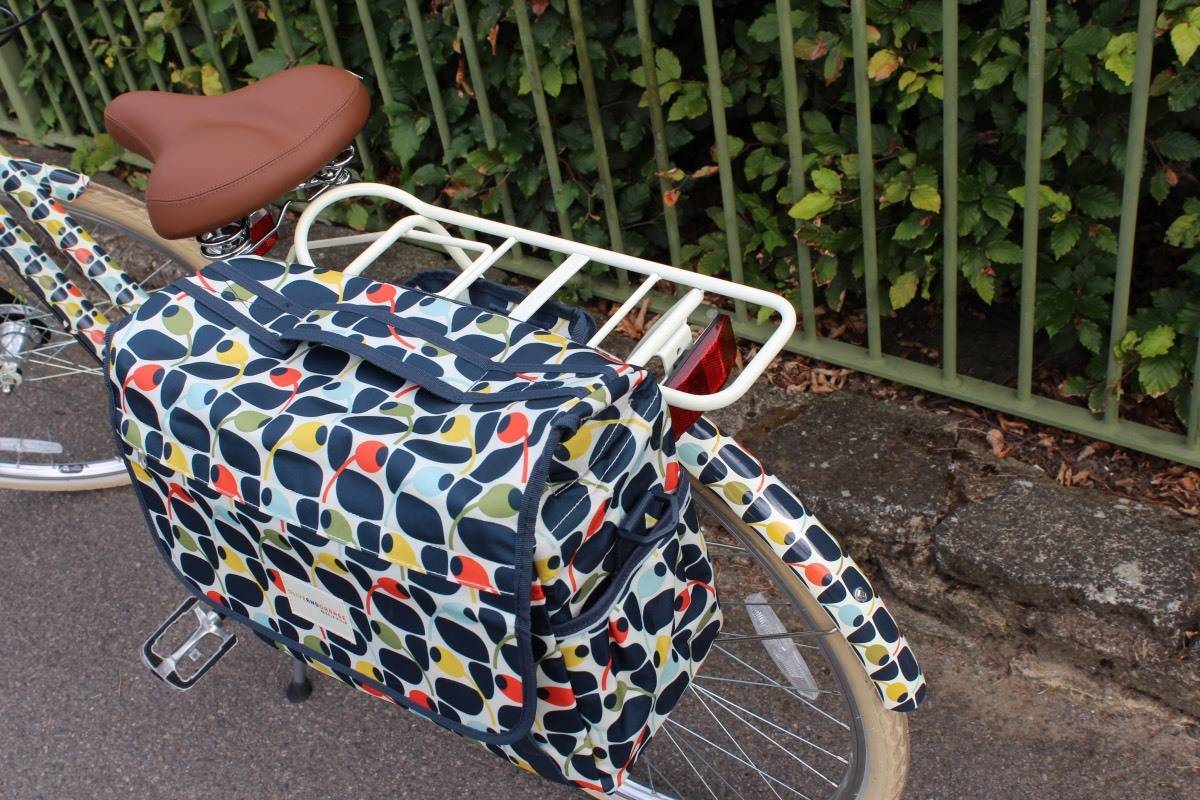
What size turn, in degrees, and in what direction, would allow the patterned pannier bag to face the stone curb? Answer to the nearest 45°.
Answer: approximately 135° to its left

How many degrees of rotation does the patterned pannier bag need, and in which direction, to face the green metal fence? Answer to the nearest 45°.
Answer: approximately 180°

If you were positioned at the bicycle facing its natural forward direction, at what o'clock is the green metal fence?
The green metal fence is roughly at 3 o'clock from the bicycle.

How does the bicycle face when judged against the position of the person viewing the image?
facing away from the viewer and to the left of the viewer

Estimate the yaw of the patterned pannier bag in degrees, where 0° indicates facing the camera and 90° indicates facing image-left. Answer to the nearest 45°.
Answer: approximately 45°
